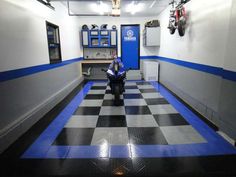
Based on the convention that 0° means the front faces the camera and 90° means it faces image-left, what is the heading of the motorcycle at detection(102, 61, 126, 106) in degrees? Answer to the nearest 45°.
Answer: approximately 0°

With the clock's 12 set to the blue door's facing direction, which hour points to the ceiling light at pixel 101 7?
The ceiling light is roughly at 1 o'clock from the blue door.

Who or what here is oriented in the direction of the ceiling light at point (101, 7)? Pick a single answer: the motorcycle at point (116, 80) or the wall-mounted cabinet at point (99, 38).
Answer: the wall-mounted cabinet

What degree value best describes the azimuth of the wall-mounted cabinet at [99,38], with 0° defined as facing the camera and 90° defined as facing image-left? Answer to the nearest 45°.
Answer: approximately 0°

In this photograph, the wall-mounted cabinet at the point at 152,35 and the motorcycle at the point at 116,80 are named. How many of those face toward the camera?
2
